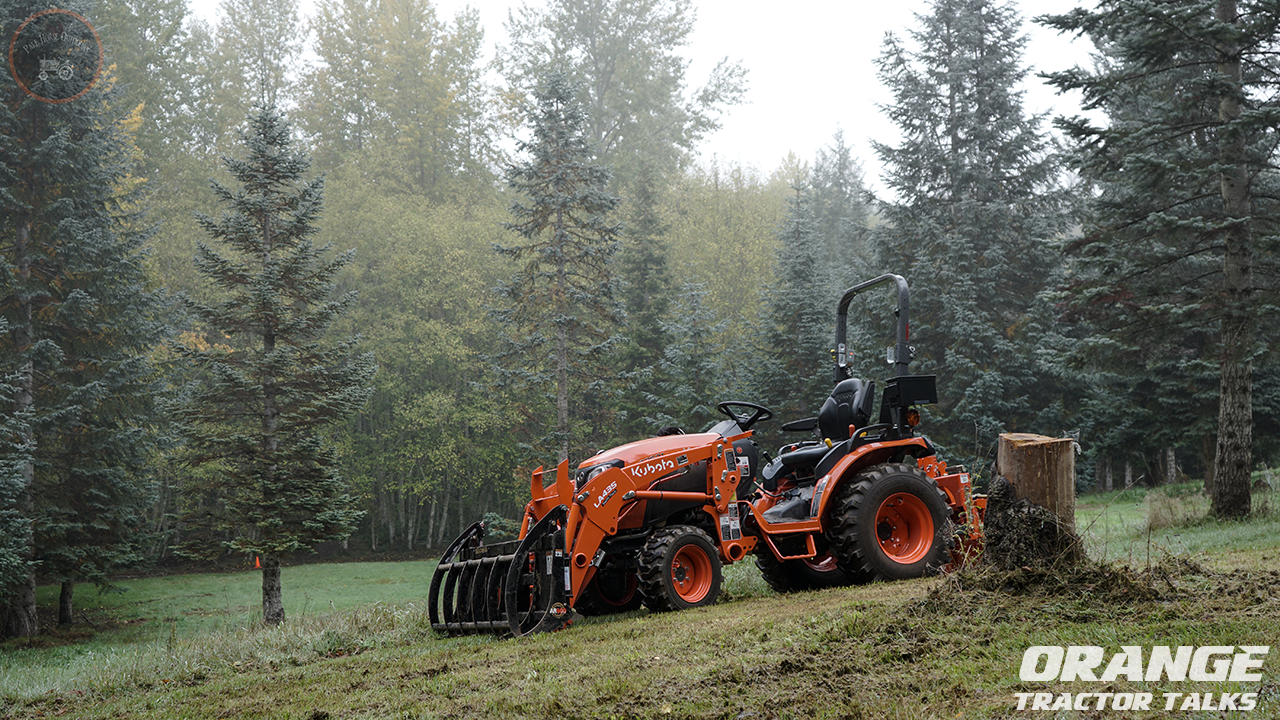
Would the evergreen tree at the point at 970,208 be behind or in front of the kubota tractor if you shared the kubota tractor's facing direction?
behind

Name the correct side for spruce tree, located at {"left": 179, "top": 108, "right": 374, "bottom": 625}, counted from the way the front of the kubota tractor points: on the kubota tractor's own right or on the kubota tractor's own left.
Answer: on the kubota tractor's own right

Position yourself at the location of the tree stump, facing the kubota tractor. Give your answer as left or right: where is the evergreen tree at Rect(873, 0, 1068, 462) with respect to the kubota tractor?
right

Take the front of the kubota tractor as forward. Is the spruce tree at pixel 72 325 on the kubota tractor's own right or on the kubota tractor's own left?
on the kubota tractor's own right

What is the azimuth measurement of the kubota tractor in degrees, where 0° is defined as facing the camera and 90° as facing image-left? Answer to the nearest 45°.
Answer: approximately 45°
